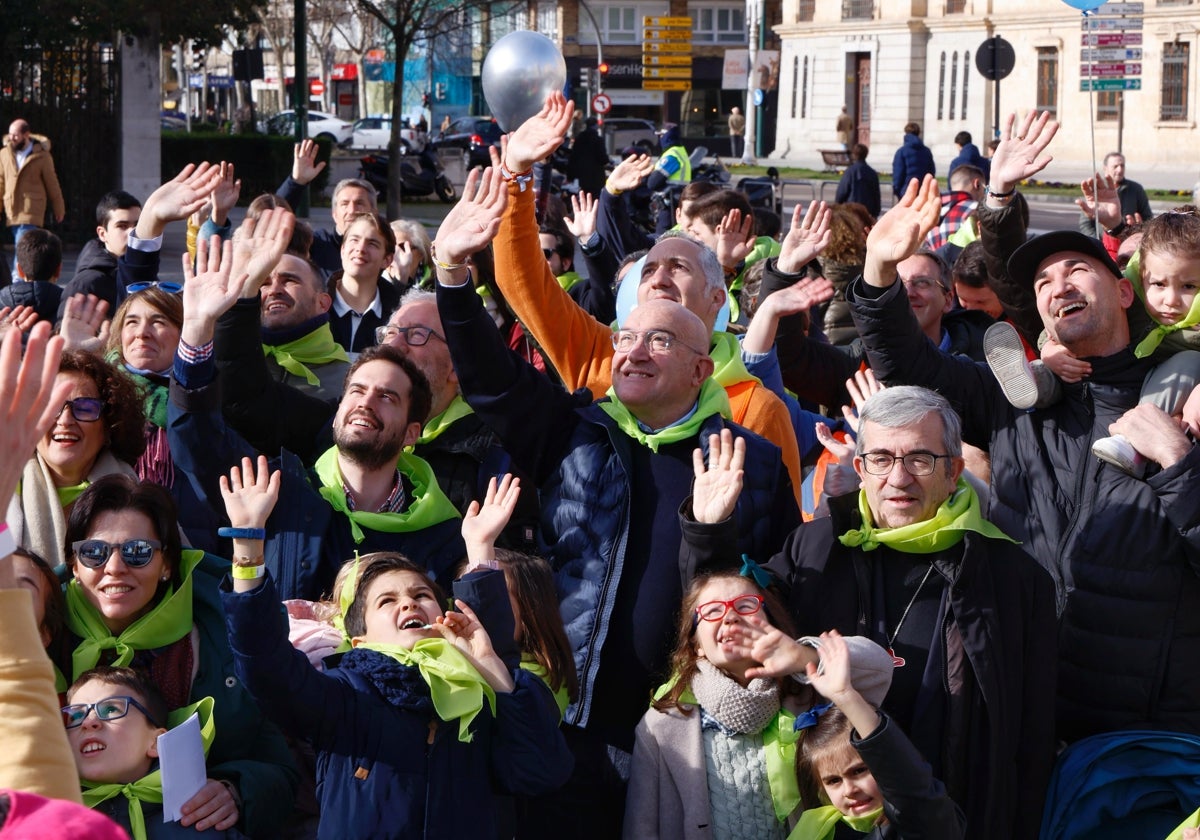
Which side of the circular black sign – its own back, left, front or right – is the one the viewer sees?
back

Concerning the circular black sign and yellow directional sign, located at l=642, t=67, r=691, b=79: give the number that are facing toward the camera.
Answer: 1

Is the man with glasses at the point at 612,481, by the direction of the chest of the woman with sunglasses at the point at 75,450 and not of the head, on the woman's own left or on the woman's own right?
on the woman's own left

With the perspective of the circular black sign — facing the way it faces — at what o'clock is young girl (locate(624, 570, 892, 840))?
The young girl is roughly at 6 o'clock from the circular black sign.

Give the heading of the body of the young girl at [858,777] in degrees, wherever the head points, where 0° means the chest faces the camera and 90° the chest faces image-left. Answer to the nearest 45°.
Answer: approximately 0°

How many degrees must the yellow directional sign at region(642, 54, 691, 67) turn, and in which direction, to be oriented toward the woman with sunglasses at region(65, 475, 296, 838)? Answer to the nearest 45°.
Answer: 0° — it already faces them

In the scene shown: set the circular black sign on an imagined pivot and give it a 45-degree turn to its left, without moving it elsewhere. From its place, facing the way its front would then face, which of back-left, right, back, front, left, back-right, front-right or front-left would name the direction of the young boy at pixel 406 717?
back-left

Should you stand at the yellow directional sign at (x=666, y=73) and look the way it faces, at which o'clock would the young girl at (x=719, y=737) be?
The young girl is roughly at 12 o'clock from the yellow directional sign.
